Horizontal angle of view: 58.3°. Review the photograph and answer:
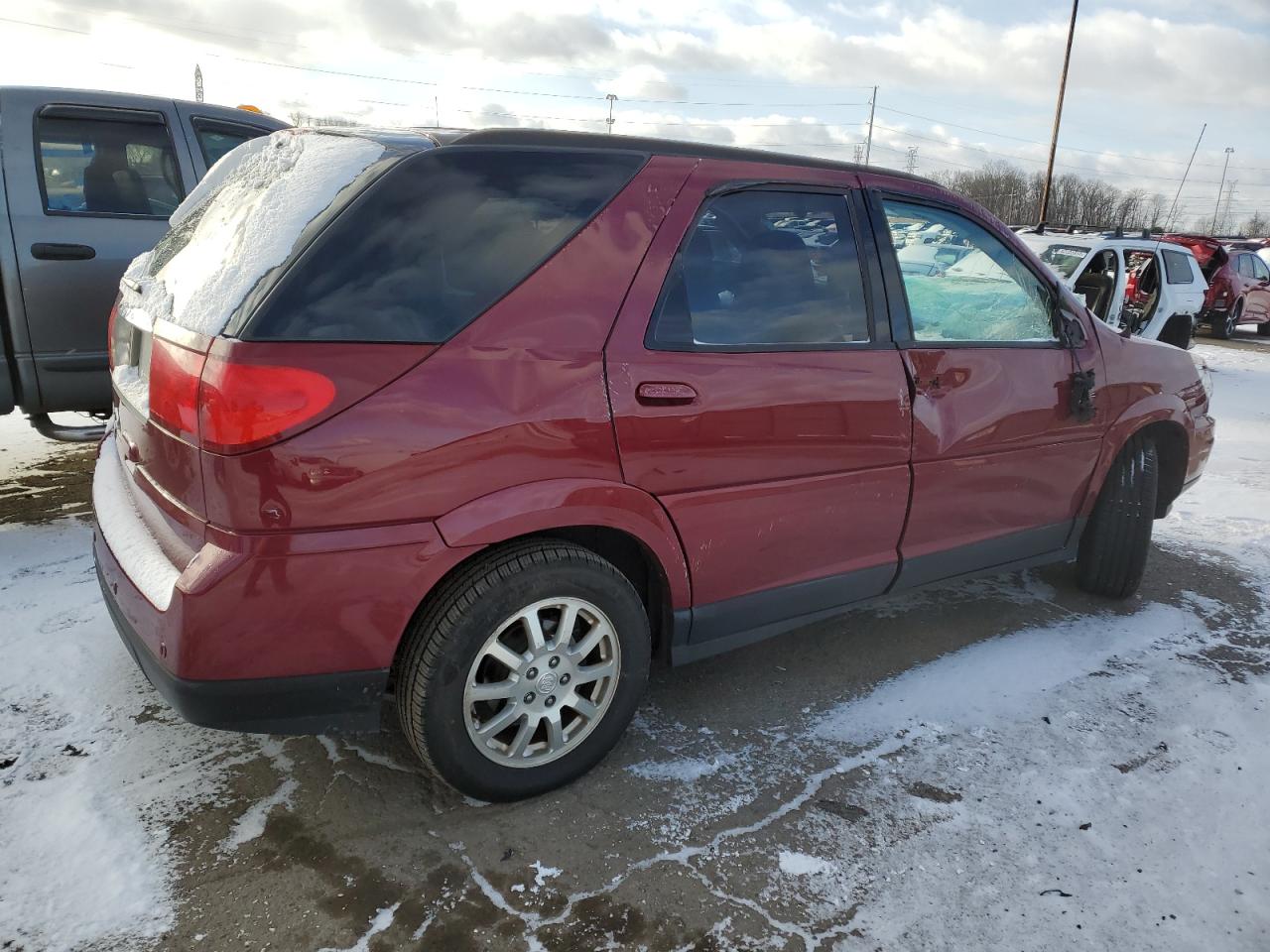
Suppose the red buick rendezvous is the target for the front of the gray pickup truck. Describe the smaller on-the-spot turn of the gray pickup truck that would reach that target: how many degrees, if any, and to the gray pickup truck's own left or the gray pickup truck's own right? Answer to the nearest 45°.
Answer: approximately 90° to the gray pickup truck's own right

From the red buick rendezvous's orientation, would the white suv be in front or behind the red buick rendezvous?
in front

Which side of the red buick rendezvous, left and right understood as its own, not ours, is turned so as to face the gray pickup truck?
left

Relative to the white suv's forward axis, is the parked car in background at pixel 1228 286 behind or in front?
behind

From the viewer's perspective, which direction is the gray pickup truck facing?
to the viewer's right

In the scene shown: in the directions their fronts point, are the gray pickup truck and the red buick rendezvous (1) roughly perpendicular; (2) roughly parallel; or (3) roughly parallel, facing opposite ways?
roughly parallel

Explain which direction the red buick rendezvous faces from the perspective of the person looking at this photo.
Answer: facing away from the viewer and to the right of the viewer

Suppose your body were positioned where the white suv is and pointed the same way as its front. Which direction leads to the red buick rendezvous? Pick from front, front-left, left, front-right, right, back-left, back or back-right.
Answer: front-left

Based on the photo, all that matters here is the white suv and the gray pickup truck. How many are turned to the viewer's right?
1

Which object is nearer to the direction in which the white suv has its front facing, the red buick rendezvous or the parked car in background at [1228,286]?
the red buick rendezvous
